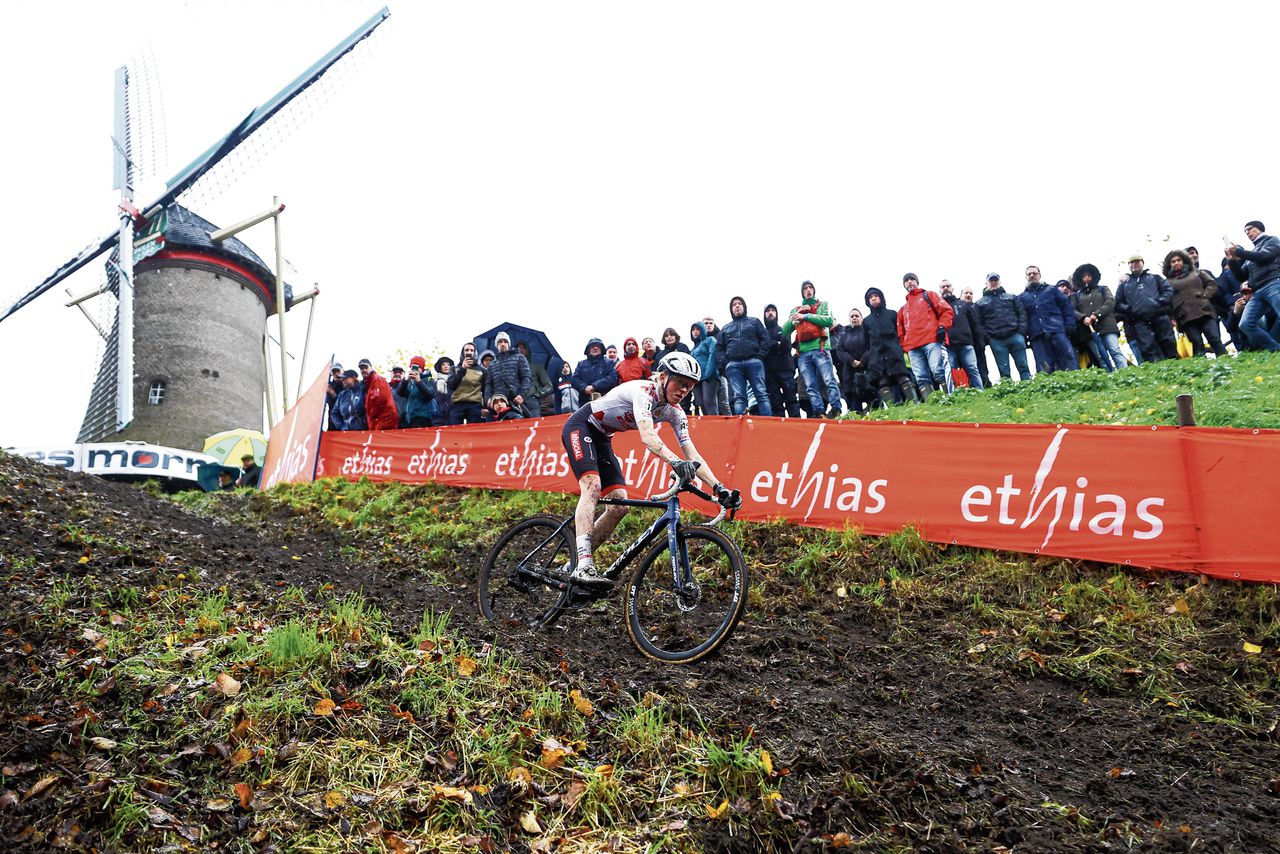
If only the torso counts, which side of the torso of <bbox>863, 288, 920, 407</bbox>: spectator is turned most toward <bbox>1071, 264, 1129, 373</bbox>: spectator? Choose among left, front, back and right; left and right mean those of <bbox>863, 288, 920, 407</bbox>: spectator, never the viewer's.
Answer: left

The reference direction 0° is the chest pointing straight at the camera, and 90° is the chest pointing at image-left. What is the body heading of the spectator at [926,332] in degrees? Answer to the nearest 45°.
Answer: approximately 45°
